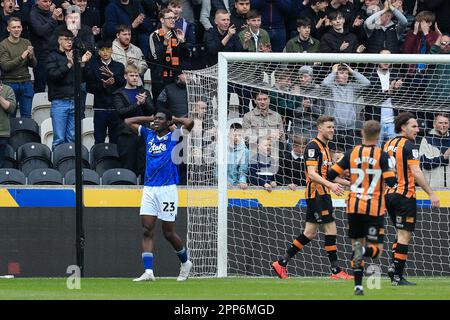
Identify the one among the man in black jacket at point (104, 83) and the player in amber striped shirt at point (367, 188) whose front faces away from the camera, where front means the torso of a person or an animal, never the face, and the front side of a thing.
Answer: the player in amber striped shirt

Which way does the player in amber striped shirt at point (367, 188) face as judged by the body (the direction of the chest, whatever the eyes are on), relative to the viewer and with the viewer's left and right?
facing away from the viewer

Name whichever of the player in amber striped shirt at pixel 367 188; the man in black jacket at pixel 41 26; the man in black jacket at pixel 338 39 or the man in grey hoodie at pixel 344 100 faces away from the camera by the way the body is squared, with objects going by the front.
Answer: the player in amber striped shirt

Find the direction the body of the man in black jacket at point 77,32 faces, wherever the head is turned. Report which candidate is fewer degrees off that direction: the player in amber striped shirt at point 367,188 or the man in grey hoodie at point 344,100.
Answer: the player in amber striped shirt

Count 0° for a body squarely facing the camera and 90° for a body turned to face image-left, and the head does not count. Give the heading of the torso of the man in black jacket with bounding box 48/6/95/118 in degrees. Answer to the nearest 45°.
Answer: approximately 0°

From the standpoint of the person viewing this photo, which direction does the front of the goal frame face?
facing the viewer

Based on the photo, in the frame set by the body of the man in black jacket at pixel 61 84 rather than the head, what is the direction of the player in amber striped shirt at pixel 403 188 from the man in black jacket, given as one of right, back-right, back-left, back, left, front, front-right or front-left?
front

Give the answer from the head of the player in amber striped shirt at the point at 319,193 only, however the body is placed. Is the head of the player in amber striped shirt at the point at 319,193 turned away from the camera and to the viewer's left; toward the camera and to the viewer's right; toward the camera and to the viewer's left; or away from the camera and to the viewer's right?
toward the camera and to the viewer's right
